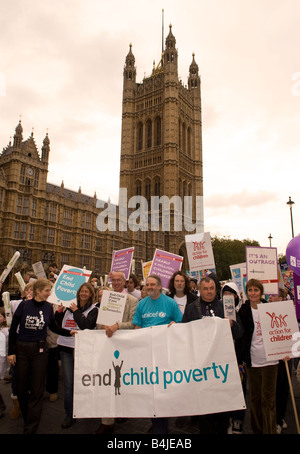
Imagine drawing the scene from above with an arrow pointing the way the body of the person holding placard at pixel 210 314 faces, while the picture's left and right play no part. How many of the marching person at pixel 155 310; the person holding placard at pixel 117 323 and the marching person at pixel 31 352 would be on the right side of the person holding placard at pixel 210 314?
3

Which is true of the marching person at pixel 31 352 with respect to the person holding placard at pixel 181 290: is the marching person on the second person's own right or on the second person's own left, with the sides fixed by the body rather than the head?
on the second person's own right

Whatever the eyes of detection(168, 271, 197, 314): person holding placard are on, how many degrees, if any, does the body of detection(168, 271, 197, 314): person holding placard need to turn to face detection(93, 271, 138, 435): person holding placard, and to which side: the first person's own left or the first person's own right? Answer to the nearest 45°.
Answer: approximately 45° to the first person's own right

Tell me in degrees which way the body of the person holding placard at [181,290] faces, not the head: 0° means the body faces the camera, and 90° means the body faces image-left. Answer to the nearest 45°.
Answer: approximately 0°

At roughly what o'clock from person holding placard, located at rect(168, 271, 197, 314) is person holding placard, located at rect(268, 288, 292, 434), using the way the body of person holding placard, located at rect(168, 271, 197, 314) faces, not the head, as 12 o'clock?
person holding placard, located at rect(268, 288, 292, 434) is roughly at 10 o'clock from person holding placard, located at rect(168, 271, 197, 314).

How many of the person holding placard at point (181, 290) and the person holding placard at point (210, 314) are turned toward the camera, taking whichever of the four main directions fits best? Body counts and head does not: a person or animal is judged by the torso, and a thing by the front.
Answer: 2

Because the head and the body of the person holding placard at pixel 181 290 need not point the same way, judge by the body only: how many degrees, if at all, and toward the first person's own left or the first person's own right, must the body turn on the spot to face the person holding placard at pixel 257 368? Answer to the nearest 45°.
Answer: approximately 45° to the first person's own left

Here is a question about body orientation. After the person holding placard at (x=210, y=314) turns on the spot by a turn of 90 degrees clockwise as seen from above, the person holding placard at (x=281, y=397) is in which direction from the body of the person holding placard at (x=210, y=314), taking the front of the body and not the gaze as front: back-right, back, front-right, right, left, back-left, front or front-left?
back-right

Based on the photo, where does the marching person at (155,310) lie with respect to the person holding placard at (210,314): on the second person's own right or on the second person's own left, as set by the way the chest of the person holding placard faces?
on the second person's own right
